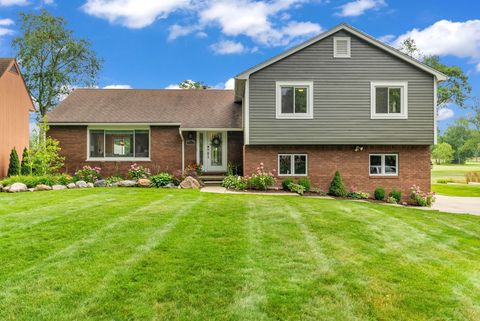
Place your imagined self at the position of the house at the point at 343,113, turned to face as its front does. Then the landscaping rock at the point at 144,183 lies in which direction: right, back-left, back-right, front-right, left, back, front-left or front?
right

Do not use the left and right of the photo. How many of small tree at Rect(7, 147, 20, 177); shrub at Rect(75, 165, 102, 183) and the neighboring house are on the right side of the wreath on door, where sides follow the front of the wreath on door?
3

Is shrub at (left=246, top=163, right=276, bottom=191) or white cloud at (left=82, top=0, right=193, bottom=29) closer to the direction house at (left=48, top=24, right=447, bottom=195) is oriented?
the shrub

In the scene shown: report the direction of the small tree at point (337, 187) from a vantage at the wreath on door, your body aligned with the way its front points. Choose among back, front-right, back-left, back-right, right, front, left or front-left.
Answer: front-left

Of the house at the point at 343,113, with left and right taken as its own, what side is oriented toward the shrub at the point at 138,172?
right

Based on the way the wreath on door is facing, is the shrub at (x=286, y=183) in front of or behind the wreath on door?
in front

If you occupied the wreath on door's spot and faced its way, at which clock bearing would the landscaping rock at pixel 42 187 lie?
The landscaping rock is roughly at 2 o'clock from the wreath on door.

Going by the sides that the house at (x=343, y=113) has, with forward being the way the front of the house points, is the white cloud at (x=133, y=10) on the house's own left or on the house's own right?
on the house's own right

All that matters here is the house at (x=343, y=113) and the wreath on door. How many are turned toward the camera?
2

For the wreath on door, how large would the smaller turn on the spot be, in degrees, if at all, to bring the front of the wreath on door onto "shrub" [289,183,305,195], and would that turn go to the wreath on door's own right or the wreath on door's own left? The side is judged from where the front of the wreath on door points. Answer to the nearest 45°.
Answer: approximately 45° to the wreath on door's own left

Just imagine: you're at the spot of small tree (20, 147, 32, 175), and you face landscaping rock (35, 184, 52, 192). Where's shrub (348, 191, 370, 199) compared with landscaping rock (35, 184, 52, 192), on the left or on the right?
left

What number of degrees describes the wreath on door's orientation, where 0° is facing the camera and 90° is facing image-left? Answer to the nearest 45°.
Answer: approximately 0°

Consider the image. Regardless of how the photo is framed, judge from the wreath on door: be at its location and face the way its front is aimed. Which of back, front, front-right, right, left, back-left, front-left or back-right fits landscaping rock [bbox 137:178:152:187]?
front-right
